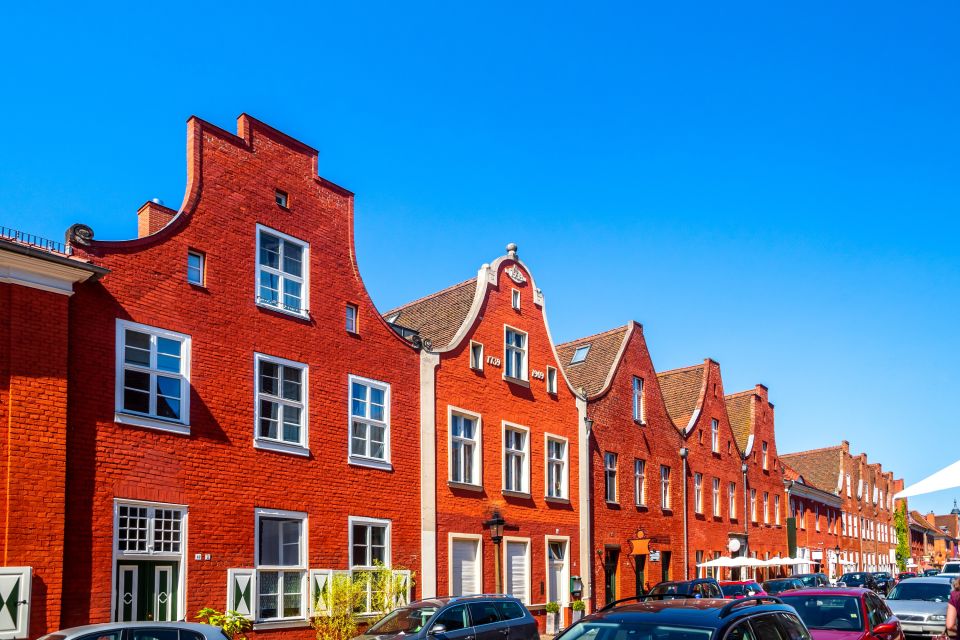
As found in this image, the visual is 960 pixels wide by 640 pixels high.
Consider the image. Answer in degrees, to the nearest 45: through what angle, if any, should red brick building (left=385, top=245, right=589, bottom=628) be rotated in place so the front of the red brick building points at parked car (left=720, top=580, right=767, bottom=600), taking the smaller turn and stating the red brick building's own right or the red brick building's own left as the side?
approximately 45° to the red brick building's own left

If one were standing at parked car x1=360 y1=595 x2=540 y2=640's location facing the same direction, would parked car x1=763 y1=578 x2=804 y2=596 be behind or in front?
behind

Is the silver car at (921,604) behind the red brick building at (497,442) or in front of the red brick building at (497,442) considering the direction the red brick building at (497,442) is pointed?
in front

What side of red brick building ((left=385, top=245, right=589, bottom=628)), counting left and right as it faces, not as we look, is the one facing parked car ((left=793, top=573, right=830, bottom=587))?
left

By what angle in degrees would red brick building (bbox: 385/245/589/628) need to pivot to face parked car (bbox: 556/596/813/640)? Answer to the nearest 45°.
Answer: approximately 45° to its right

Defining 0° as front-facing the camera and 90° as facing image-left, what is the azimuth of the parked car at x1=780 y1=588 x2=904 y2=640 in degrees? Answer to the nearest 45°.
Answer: approximately 45°

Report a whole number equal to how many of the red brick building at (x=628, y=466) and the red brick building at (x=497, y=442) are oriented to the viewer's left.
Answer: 0

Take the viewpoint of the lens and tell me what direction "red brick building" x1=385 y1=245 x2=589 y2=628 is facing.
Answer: facing the viewer and to the right of the viewer

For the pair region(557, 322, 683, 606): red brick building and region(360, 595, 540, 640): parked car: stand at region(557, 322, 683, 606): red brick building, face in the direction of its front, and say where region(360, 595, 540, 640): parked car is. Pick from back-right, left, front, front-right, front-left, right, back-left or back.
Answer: front-right
